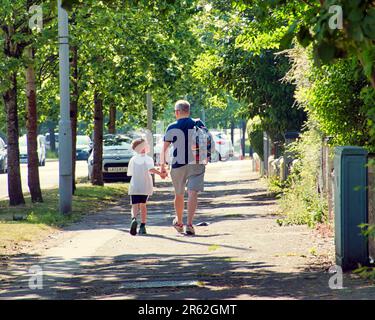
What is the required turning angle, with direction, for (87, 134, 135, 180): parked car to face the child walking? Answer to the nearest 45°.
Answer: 0° — it already faces them

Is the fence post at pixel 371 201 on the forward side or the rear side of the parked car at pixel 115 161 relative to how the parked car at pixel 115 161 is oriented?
on the forward side

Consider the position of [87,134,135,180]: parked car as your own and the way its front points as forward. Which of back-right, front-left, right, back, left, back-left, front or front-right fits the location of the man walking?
front

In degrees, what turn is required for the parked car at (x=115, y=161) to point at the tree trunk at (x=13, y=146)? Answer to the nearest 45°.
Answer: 0° — it already faces it

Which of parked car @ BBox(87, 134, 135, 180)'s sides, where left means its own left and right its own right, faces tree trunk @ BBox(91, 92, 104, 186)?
front

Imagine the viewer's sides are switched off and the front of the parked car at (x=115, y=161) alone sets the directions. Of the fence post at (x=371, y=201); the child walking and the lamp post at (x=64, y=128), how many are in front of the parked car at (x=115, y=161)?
3

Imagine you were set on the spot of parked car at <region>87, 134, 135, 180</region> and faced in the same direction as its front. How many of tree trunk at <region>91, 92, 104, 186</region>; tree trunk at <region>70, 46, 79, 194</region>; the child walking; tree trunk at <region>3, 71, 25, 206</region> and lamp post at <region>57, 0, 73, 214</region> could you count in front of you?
5

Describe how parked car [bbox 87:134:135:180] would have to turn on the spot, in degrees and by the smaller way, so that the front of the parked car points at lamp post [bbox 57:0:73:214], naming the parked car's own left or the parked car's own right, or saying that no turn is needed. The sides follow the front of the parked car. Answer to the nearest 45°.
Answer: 0° — it already faces it

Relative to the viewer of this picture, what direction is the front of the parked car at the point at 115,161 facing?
facing the viewer

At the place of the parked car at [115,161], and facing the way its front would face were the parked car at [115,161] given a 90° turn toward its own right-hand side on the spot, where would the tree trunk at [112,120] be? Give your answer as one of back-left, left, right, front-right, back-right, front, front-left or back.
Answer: right
